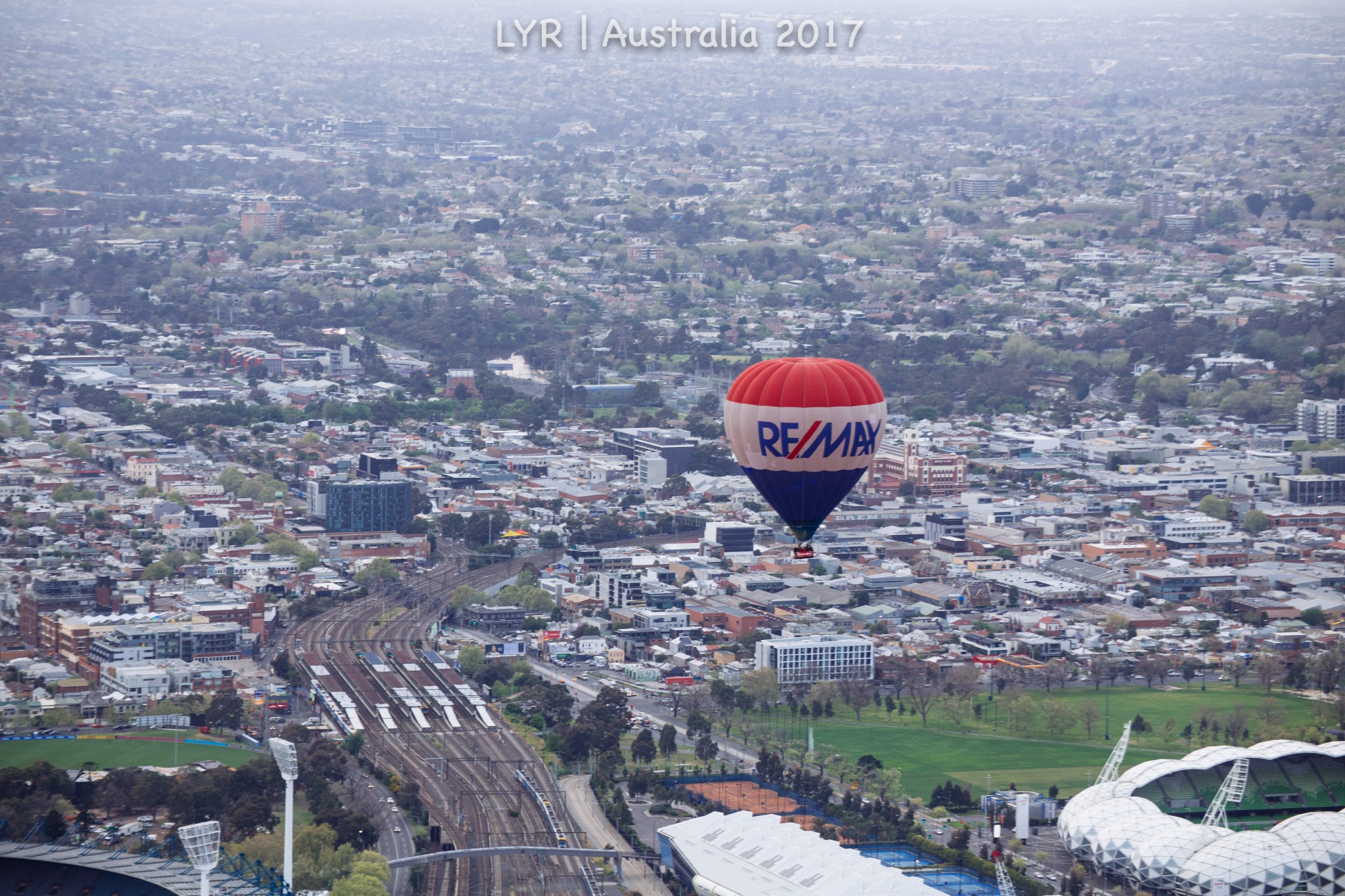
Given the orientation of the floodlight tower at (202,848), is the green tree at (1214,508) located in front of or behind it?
behind

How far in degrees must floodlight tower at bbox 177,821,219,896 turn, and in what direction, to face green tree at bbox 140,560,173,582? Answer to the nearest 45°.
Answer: approximately 135° to its right

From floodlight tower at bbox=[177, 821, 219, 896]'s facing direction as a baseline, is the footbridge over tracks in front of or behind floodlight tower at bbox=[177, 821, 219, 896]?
behind

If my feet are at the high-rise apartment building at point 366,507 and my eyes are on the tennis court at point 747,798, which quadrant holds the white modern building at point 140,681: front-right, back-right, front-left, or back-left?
front-right

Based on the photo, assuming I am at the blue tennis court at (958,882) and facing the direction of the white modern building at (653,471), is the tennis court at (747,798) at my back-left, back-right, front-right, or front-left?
front-left

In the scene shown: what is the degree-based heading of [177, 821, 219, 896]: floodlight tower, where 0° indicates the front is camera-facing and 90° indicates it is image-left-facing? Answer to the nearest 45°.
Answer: approximately 45°

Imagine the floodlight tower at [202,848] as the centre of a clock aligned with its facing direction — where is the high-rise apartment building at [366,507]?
The high-rise apartment building is roughly at 5 o'clock from the floodlight tower.

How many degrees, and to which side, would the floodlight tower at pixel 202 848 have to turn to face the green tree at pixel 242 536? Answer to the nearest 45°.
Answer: approximately 135° to its right

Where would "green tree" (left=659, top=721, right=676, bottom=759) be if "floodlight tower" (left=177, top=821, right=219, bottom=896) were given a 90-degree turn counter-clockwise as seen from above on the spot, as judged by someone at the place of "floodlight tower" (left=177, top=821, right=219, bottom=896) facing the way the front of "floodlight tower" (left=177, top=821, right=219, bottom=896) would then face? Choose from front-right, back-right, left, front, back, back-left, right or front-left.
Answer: left

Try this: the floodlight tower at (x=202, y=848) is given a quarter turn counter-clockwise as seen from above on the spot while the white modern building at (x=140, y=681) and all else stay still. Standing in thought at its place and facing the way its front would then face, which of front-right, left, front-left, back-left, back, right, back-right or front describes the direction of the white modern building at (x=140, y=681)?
back-left

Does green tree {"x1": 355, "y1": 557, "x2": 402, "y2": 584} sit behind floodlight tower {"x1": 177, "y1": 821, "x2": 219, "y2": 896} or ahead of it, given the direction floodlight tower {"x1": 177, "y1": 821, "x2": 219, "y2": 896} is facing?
behind

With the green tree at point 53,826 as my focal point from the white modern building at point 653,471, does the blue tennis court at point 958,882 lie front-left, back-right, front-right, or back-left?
front-left

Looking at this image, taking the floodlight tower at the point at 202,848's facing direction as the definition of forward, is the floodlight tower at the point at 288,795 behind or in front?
behind

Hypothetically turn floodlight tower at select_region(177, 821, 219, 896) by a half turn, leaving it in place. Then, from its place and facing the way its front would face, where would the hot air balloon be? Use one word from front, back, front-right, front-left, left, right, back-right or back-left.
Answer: front-right
